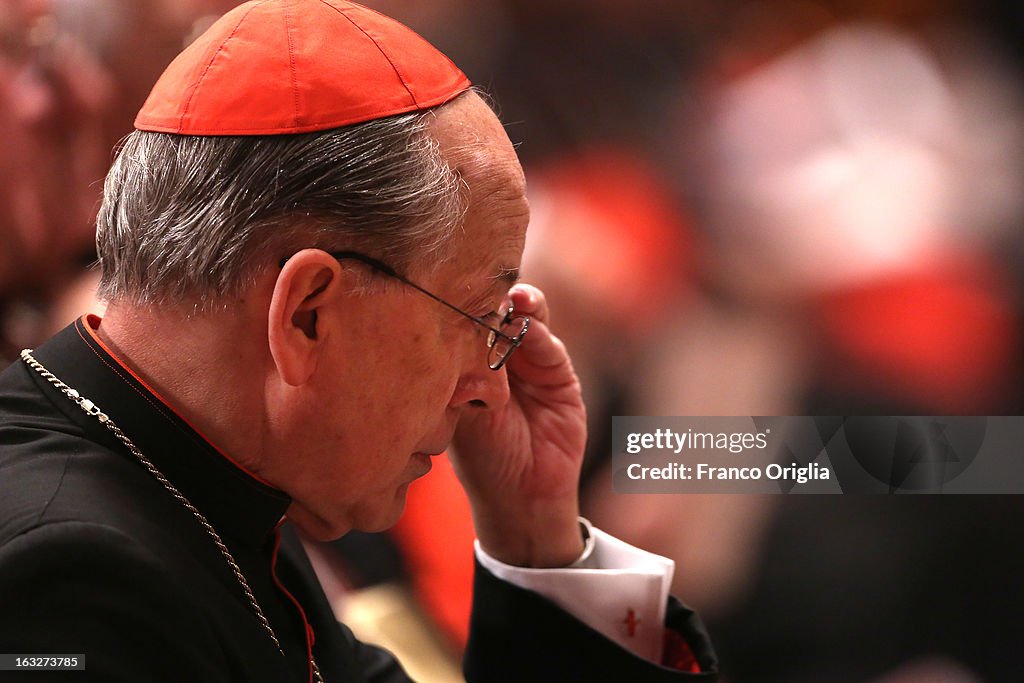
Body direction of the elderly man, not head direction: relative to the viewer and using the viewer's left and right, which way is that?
facing to the right of the viewer

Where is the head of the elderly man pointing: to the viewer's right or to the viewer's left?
to the viewer's right
